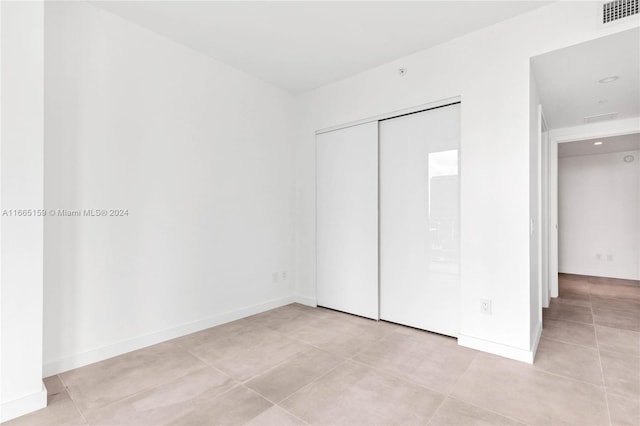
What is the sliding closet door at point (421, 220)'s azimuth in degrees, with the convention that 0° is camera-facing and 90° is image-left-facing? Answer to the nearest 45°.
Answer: approximately 45°

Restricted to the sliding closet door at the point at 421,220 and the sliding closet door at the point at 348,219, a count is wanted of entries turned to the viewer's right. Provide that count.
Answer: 0

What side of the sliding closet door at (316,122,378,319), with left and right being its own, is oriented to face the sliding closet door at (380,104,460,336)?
left

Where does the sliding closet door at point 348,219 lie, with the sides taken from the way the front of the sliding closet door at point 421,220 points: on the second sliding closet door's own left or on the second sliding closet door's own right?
on the second sliding closet door's own right
